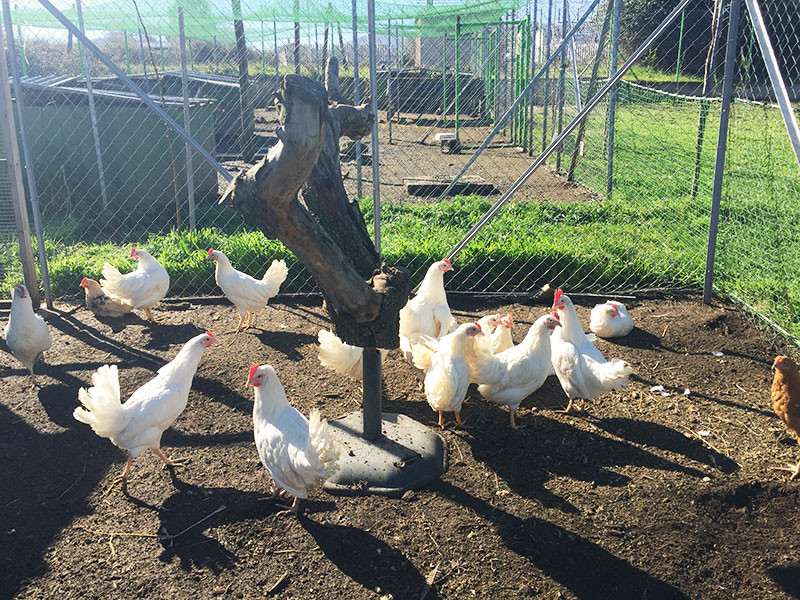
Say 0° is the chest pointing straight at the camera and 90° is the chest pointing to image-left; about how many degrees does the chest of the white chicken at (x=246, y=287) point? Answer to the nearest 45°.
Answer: approximately 90°

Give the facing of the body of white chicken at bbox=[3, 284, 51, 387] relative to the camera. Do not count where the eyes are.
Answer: toward the camera

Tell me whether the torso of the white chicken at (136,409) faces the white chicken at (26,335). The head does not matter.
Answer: no

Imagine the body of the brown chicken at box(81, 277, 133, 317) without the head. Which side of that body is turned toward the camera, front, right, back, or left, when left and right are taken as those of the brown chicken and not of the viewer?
left

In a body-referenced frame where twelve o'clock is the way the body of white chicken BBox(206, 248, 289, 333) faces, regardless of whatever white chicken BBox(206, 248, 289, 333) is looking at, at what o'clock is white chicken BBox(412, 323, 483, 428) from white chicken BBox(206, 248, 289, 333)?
white chicken BBox(412, 323, 483, 428) is roughly at 8 o'clock from white chicken BBox(206, 248, 289, 333).

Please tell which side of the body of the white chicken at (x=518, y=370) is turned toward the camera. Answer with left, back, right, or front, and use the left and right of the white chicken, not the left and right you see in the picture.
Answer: right

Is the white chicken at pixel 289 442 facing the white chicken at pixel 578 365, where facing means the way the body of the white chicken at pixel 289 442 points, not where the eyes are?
no

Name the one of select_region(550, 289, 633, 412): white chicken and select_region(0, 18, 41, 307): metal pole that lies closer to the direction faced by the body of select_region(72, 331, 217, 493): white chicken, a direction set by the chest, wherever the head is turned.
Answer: the white chicken

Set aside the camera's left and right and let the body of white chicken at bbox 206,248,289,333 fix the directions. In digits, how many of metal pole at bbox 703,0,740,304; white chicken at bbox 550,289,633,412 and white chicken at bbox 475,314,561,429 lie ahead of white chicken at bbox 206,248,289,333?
0

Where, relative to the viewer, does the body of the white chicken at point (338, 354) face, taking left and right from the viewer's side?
facing to the right of the viewer

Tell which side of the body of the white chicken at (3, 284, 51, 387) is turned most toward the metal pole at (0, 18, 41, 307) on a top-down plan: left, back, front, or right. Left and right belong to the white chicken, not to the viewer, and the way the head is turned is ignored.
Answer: back

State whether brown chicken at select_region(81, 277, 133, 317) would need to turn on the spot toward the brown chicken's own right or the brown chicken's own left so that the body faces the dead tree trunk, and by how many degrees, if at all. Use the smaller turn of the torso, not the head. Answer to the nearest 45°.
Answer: approximately 90° to the brown chicken's own left

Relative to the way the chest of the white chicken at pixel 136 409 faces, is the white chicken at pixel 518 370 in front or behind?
in front

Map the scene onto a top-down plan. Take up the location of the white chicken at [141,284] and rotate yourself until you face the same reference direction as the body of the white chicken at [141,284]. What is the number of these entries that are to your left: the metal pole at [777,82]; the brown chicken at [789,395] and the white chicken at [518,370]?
0

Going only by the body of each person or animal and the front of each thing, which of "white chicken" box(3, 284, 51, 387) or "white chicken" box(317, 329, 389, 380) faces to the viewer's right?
"white chicken" box(317, 329, 389, 380)

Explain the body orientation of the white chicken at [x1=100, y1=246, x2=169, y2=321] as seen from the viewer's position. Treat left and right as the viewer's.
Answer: facing to the right of the viewer
